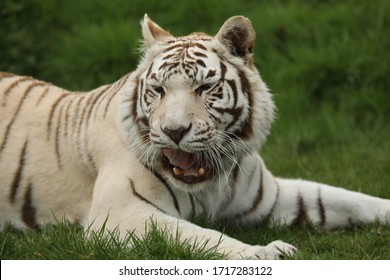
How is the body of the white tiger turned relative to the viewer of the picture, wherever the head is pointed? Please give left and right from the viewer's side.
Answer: facing the viewer and to the right of the viewer
